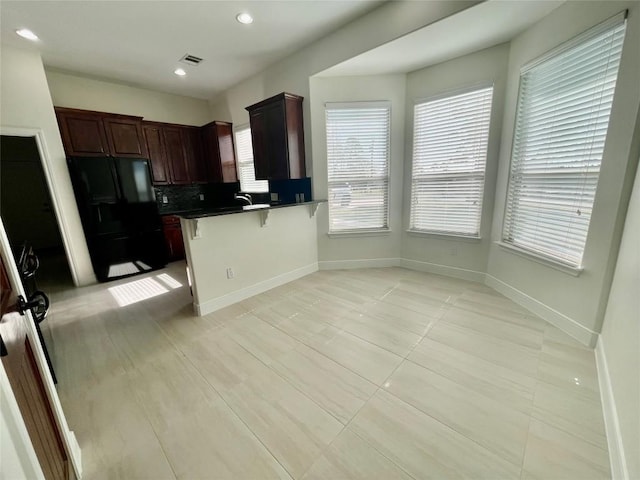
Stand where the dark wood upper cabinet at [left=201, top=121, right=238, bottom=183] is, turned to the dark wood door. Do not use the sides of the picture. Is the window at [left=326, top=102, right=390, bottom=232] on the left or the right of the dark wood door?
left

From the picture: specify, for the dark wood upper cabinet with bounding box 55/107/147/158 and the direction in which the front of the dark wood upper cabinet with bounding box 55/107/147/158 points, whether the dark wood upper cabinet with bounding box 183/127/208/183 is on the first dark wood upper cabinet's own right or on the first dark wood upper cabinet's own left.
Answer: on the first dark wood upper cabinet's own left

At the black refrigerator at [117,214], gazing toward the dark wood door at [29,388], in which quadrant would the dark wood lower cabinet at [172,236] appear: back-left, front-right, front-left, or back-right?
back-left

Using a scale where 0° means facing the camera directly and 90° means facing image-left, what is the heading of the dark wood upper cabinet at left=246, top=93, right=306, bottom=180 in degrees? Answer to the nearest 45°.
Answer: approximately 45°

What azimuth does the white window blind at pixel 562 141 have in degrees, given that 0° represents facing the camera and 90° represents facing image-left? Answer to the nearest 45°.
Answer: approximately 45°

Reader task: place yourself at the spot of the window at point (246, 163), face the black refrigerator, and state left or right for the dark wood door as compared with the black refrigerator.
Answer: left

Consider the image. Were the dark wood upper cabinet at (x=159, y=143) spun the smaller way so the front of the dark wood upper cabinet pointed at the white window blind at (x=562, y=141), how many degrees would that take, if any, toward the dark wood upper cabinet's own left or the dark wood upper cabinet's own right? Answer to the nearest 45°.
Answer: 0° — it already faces it
